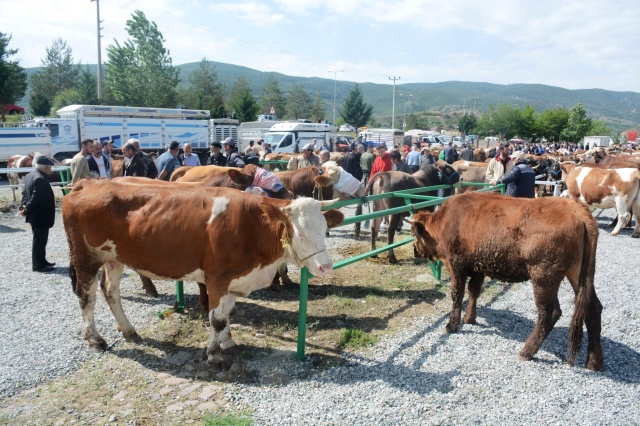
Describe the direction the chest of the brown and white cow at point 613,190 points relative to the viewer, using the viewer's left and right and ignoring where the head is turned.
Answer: facing to the left of the viewer

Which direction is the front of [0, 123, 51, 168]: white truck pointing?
to the viewer's left

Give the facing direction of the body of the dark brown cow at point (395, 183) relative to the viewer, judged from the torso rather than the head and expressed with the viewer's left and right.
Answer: facing away from the viewer and to the right of the viewer

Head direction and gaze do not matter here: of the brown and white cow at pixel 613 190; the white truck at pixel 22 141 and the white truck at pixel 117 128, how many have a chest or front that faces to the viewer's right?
0

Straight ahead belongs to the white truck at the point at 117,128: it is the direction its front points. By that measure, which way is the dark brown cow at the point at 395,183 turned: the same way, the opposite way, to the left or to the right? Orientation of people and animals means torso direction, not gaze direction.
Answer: the opposite way

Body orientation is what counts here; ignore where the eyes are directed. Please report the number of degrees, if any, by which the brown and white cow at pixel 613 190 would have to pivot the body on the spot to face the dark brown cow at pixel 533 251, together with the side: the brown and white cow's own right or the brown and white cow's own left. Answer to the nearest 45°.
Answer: approximately 90° to the brown and white cow's own left

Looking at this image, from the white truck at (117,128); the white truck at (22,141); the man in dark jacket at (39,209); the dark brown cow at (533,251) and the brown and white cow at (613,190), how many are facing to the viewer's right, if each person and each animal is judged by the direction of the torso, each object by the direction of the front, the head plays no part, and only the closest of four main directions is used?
1

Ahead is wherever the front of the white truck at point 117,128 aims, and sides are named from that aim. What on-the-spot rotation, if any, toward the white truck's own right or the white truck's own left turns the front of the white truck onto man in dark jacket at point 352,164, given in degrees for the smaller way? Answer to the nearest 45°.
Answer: approximately 135° to the white truck's own left

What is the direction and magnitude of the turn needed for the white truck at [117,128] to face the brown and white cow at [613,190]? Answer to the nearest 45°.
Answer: approximately 135° to its left

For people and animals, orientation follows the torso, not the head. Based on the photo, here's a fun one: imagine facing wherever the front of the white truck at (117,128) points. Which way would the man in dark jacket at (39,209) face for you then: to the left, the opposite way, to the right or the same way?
the opposite way

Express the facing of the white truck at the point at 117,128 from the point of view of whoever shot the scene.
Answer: facing to the left of the viewer

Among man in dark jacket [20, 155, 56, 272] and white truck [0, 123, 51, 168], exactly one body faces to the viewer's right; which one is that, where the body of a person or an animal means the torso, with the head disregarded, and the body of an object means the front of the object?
the man in dark jacket

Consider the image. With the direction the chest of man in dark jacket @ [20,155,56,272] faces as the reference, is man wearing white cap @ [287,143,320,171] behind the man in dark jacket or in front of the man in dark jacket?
in front

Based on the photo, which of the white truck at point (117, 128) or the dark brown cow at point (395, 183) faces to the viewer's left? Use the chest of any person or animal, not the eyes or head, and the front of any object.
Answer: the white truck

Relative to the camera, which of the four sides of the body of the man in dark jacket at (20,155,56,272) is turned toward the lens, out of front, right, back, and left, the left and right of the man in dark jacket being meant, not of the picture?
right
